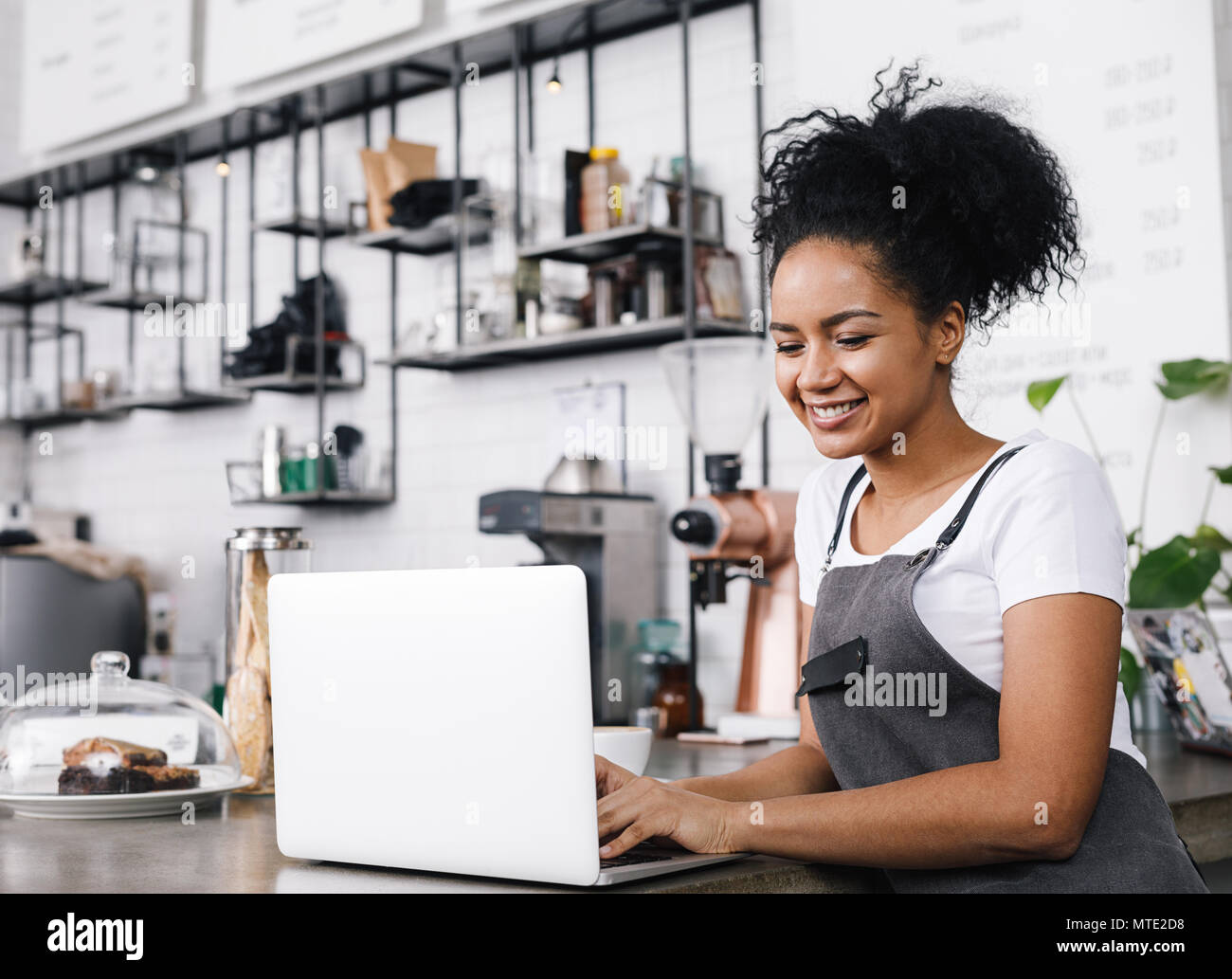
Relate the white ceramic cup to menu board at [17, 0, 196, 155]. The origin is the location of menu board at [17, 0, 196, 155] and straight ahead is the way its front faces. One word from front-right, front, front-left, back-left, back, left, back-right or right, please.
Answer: front-left

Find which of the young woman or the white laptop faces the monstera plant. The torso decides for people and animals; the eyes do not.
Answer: the white laptop

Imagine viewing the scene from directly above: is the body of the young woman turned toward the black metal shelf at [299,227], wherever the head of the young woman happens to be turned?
no

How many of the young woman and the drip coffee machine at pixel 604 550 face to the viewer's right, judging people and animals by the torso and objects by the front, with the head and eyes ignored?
0

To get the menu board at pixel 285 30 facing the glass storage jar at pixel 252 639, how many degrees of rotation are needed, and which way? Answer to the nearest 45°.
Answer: approximately 45° to its left

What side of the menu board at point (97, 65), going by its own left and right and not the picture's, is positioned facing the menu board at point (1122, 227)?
left

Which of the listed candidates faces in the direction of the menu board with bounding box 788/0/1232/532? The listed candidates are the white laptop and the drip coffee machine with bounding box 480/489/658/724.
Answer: the white laptop

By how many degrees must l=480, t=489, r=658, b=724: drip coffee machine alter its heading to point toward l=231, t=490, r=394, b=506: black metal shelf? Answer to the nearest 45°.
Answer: approximately 90° to its right

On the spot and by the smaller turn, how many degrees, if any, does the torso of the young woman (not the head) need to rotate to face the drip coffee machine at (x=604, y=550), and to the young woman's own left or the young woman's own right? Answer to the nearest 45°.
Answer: approximately 135° to the young woman's own right

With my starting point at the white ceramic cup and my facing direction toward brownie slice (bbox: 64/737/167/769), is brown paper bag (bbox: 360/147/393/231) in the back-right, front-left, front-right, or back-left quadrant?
front-right

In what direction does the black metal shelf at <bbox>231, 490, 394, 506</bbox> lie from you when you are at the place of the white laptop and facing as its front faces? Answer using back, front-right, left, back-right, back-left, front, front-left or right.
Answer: front-left

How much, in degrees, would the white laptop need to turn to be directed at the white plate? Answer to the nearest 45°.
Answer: approximately 90° to its left

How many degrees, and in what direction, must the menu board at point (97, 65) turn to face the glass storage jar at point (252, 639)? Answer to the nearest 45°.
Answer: approximately 45° to its left

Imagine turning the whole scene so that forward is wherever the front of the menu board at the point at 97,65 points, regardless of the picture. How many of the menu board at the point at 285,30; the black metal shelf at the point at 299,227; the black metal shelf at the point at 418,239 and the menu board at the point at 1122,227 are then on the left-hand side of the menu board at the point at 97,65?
4

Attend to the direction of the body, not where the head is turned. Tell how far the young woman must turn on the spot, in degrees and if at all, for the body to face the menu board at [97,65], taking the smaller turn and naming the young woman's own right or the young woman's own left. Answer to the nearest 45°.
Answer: approximately 90° to the young woman's own right

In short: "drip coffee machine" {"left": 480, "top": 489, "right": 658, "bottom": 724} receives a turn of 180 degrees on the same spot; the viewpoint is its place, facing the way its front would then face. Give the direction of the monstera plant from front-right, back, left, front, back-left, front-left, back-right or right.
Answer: right

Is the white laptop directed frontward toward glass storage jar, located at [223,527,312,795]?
no

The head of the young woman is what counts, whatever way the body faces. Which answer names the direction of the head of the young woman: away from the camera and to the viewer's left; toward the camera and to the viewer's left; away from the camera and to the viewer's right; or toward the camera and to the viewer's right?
toward the camera and to the viewer's left

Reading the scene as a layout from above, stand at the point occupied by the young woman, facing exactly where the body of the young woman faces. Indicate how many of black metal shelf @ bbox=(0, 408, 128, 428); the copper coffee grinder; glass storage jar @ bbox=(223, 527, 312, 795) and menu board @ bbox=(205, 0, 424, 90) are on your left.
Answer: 0

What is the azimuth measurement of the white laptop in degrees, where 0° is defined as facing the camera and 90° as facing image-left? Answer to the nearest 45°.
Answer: approximately 225°
